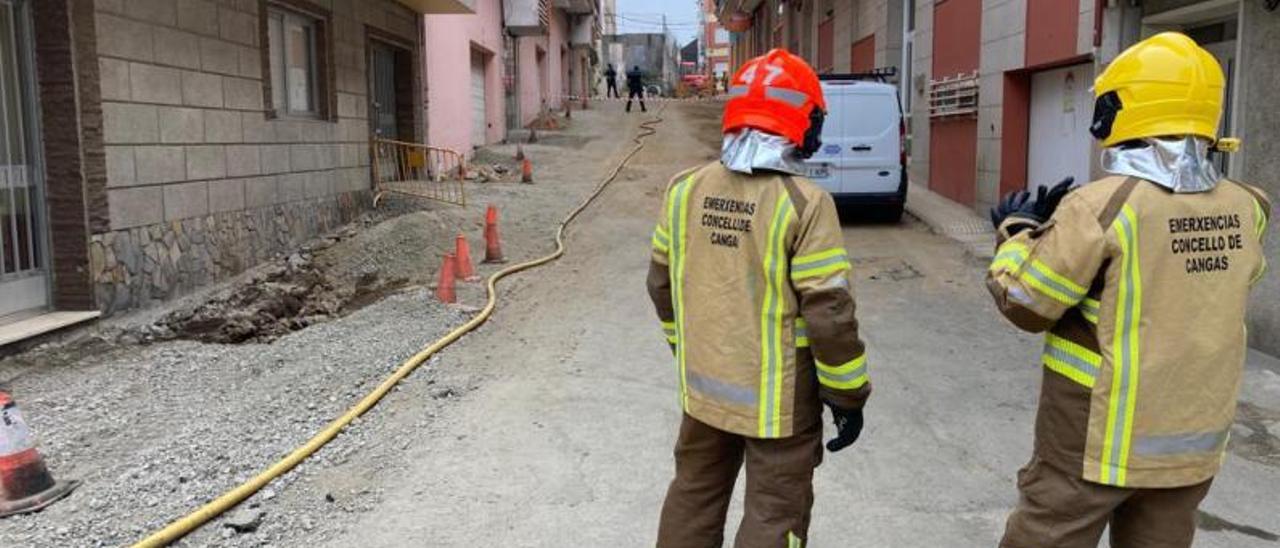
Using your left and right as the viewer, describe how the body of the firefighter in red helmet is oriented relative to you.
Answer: facing away from the viewer and to the right of the viewer

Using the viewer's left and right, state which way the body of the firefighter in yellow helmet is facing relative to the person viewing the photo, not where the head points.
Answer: facing away from the viewer and to the left of the viewer

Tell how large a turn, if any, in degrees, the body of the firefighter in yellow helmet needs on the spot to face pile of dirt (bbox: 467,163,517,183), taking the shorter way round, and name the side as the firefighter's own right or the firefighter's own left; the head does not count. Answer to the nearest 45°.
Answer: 0° — they already face it

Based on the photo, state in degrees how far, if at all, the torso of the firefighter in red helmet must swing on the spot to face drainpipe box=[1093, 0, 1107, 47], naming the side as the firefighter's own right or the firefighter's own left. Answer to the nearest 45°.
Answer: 0° — they already face it

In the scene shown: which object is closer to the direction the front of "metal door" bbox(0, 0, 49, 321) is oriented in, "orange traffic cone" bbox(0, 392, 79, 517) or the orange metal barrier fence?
the orange traffic cone

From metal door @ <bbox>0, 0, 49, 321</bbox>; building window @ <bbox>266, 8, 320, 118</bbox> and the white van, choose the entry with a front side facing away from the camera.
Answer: the white van

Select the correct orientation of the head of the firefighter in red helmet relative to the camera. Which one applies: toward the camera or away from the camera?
away from the camera

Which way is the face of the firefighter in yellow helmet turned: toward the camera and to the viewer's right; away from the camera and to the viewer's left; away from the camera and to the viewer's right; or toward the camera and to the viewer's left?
away from the camera and to the viewer's left

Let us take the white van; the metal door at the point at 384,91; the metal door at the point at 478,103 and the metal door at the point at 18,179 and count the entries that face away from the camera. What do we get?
1

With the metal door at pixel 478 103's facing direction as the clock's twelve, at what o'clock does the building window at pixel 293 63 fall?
The building window is roughly at 2 o'clock from the metal door.

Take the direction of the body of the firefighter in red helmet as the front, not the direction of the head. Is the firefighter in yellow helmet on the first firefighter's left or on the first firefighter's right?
on the first firefighter's right

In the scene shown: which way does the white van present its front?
away from the camera

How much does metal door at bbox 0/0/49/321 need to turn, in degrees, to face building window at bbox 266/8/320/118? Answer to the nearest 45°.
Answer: approximately 90° to its left

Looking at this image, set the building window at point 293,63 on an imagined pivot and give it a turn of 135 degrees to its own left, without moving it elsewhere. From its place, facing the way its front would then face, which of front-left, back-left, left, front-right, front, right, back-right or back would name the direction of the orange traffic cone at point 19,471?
back

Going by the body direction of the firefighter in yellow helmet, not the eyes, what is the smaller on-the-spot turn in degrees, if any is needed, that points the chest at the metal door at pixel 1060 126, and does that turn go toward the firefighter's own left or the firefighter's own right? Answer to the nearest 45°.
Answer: approximately 45° to the firefighter's own right

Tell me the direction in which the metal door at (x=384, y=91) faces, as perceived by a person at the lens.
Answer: facing the viewer and to the right of the viewer

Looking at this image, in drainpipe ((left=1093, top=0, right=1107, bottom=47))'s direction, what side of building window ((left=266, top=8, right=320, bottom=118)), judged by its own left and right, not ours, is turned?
front
